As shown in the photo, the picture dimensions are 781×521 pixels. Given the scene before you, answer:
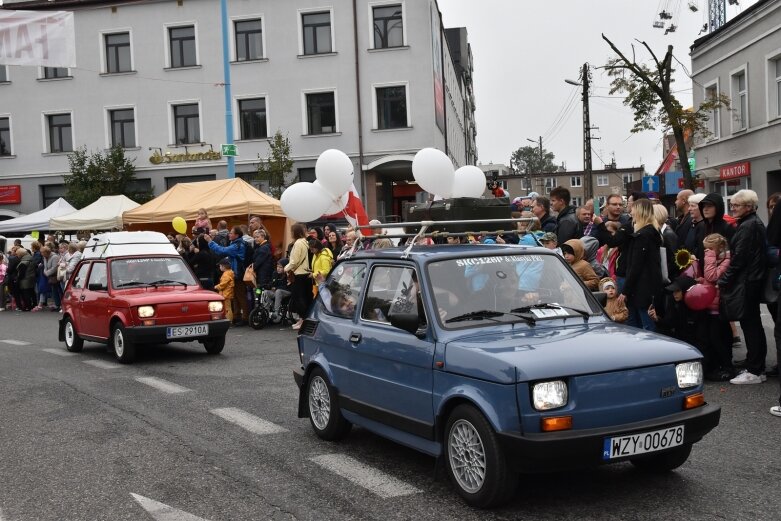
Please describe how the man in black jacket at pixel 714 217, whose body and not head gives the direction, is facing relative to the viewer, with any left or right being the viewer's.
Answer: facing the viewer and to the left of the viewer

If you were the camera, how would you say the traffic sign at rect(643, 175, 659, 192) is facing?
facing the viewer

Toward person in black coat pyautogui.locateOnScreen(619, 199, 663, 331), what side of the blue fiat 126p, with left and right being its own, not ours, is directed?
left

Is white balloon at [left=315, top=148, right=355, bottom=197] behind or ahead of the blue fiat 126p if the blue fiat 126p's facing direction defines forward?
behind

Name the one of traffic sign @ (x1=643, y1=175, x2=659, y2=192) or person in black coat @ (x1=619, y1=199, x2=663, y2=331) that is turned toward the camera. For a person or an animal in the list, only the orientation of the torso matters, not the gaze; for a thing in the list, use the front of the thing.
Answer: the traffic sign

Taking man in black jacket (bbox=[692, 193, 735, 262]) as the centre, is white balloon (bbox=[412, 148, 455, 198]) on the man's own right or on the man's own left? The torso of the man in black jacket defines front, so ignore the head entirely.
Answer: on the man's own right

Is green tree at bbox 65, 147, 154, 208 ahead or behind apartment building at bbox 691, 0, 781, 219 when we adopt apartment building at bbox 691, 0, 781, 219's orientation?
ahead

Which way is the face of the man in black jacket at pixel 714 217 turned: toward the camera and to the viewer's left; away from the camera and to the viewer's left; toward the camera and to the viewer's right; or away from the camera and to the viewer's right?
toward the camera and to the viewer's left

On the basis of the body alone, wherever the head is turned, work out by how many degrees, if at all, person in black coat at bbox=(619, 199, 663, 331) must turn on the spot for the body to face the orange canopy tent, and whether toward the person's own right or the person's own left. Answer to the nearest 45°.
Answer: approximately 45° to the person's own right

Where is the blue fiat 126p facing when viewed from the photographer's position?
facing the viewer and to the right of the viewer

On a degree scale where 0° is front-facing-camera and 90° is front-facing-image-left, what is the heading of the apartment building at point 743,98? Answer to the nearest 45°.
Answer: approximately 45°
